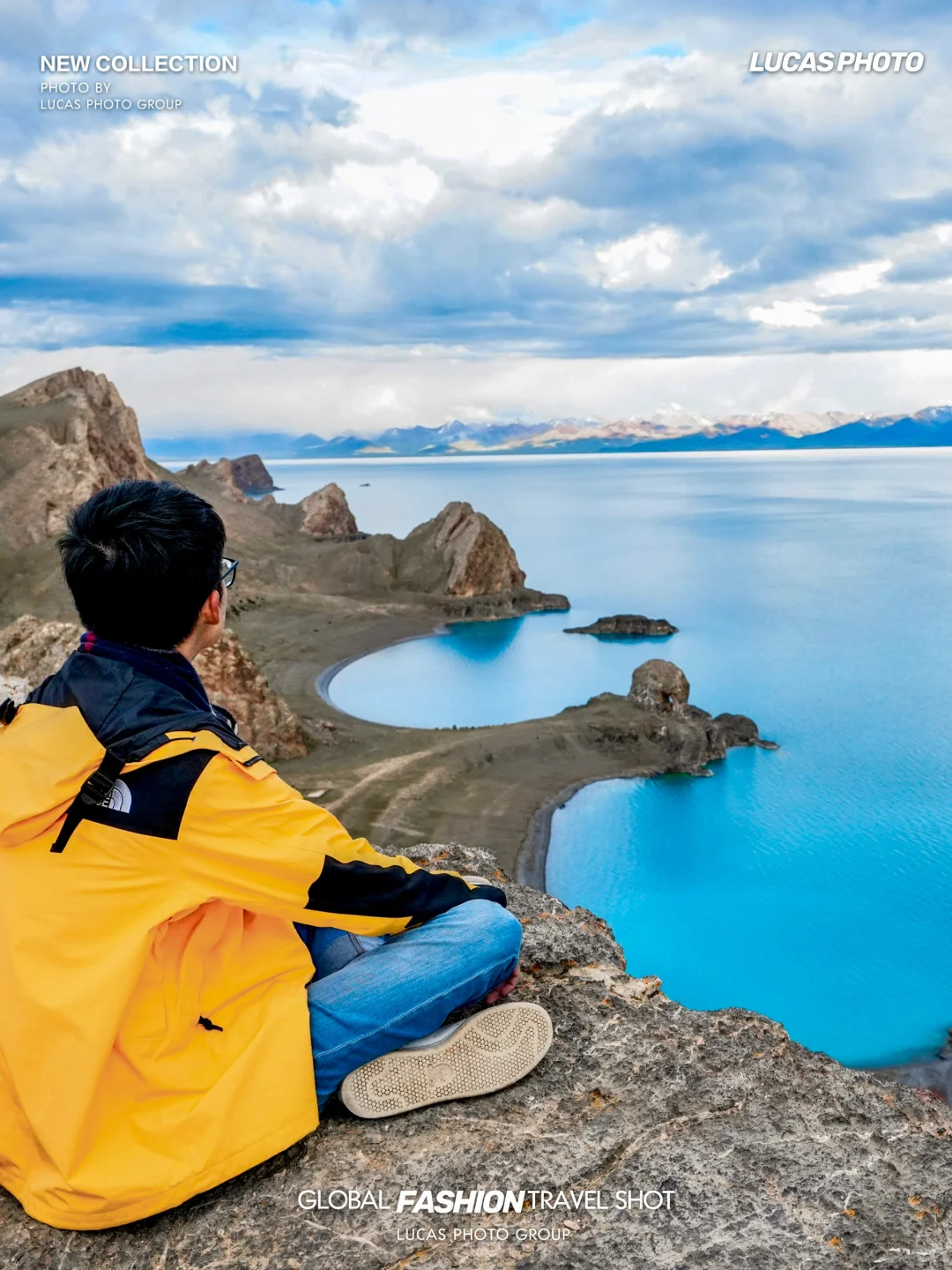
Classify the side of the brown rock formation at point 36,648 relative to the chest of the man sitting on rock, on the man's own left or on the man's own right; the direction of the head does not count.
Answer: on the man's own left

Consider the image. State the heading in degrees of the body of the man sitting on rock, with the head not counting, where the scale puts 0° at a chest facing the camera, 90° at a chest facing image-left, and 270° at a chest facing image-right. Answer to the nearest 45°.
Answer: approximately 225°

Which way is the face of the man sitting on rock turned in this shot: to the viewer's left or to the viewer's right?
to the viewer's right

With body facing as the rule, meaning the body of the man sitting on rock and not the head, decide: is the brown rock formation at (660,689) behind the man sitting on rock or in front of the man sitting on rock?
in front

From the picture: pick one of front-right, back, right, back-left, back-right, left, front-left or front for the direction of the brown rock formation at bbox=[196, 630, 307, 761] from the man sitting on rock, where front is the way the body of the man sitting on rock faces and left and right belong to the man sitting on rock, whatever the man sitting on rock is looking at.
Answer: front-left
